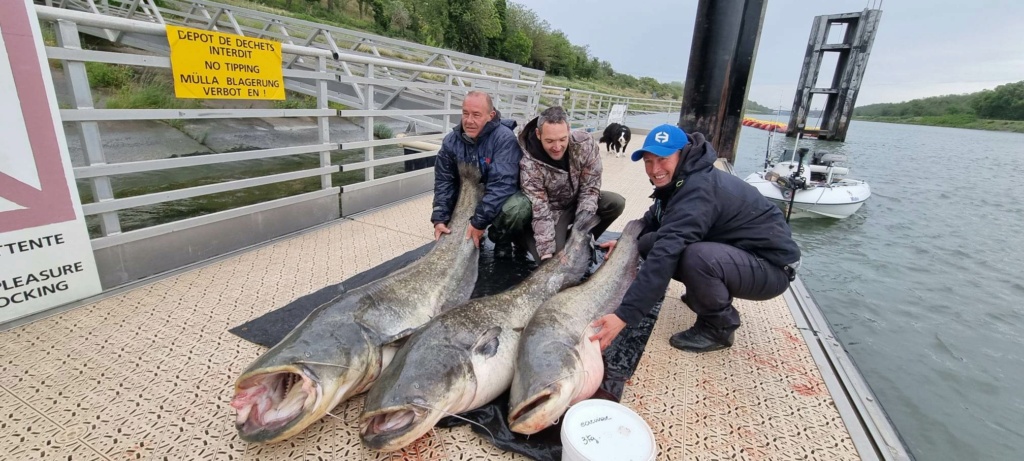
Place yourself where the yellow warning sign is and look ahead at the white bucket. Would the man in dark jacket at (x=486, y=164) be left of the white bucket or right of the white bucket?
left

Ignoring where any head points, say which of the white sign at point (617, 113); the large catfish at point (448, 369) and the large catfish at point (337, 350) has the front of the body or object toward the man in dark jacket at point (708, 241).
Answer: the white sign

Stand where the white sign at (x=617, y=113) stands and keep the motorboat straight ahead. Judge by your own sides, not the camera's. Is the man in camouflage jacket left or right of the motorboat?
right

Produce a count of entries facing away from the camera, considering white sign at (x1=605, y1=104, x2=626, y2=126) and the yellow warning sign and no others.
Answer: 0

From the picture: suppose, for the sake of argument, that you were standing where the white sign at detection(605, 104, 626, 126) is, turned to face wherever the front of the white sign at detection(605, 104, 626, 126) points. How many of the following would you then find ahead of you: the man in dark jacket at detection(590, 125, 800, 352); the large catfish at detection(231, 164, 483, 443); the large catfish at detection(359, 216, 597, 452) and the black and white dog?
4

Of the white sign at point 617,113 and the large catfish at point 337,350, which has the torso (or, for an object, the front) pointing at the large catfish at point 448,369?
the white sign

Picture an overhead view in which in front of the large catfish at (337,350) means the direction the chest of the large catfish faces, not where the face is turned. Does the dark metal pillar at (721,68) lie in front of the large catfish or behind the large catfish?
behind

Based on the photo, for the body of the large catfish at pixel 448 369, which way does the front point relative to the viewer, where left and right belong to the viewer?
facing the viewer and to the left of the viewer

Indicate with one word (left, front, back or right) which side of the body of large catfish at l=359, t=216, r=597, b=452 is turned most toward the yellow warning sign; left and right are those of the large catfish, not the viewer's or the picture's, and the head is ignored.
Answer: right

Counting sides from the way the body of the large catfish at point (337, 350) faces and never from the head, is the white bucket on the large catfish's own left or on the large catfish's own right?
on the large catfish's own left

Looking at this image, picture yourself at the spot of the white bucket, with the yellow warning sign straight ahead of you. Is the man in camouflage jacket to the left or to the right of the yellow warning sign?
right

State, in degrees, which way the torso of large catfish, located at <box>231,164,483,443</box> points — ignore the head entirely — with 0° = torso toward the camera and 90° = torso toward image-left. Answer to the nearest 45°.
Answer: approximately 45°

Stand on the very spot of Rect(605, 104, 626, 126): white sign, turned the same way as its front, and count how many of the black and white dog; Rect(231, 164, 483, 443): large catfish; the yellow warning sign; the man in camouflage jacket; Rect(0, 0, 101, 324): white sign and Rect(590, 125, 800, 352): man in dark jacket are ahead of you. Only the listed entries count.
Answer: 6

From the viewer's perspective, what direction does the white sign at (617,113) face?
toward the camera

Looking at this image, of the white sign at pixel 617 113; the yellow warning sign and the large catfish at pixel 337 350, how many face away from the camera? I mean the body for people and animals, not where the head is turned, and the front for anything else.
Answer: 0

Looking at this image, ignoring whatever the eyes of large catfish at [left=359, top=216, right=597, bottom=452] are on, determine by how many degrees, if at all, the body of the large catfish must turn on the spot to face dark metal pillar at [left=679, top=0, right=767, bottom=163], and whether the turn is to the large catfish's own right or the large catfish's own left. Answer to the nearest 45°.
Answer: approximately 180°
